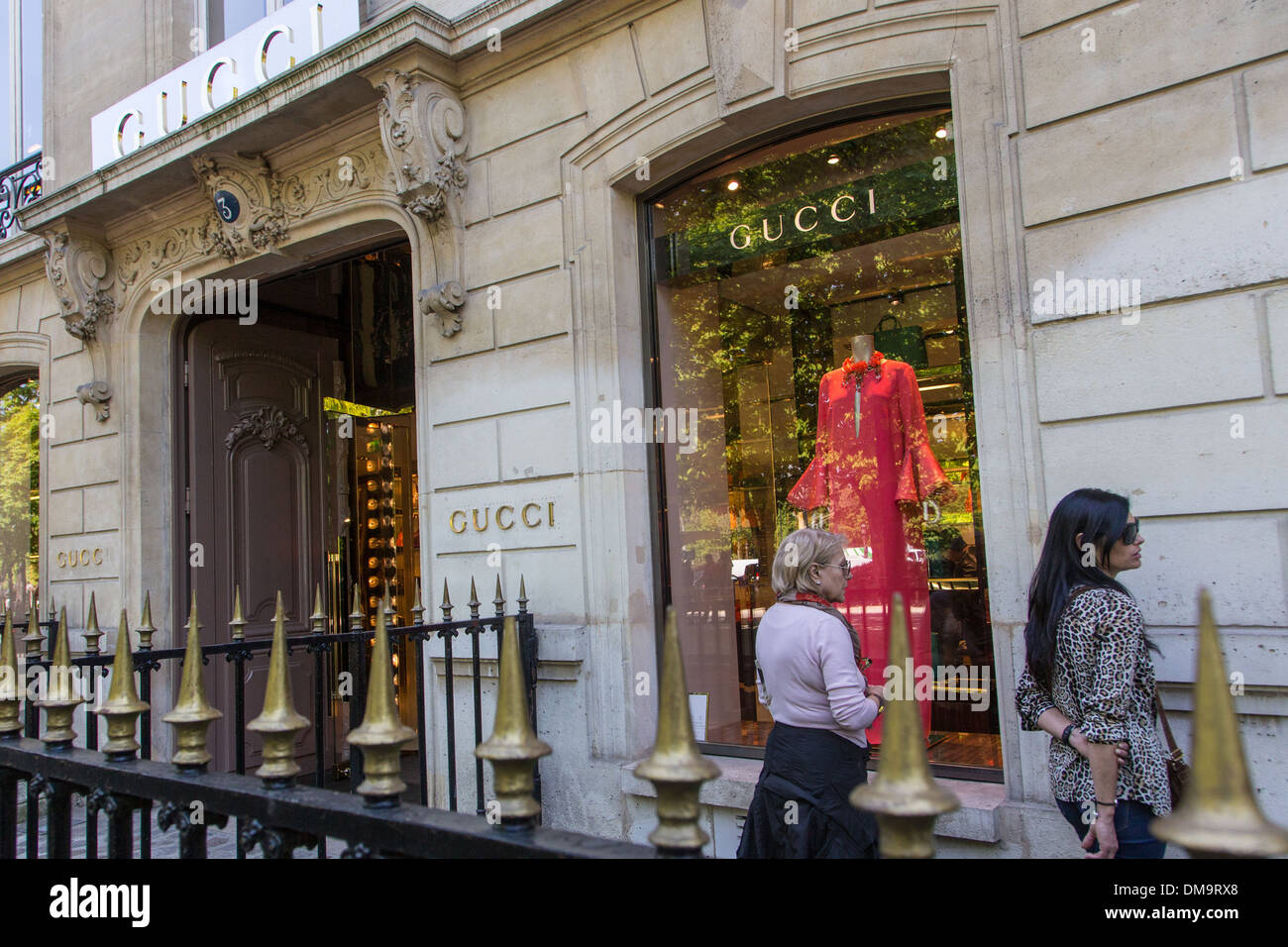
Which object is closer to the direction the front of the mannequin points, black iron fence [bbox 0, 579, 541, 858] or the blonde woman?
the blonde woman

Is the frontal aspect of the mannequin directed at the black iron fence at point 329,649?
no

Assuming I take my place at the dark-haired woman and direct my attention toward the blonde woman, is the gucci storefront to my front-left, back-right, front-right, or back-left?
front-right

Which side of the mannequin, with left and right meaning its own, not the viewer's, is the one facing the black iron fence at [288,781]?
front

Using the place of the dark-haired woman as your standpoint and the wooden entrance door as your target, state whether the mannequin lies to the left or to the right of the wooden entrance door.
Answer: right

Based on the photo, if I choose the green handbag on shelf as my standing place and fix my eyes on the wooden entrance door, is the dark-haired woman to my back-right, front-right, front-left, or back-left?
back-left

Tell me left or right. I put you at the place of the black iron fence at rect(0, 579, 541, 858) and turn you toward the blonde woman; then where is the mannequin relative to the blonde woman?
left

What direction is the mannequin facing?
toward the camera

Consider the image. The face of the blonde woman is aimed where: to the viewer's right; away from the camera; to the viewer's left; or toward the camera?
to the viewer's right

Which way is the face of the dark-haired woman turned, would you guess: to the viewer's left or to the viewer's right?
to the viewer's right

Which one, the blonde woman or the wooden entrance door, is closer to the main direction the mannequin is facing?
the blonde woman

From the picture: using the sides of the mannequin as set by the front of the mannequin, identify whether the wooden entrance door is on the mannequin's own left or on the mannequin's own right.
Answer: on the mannequin's own right

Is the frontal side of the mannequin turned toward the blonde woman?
yes
